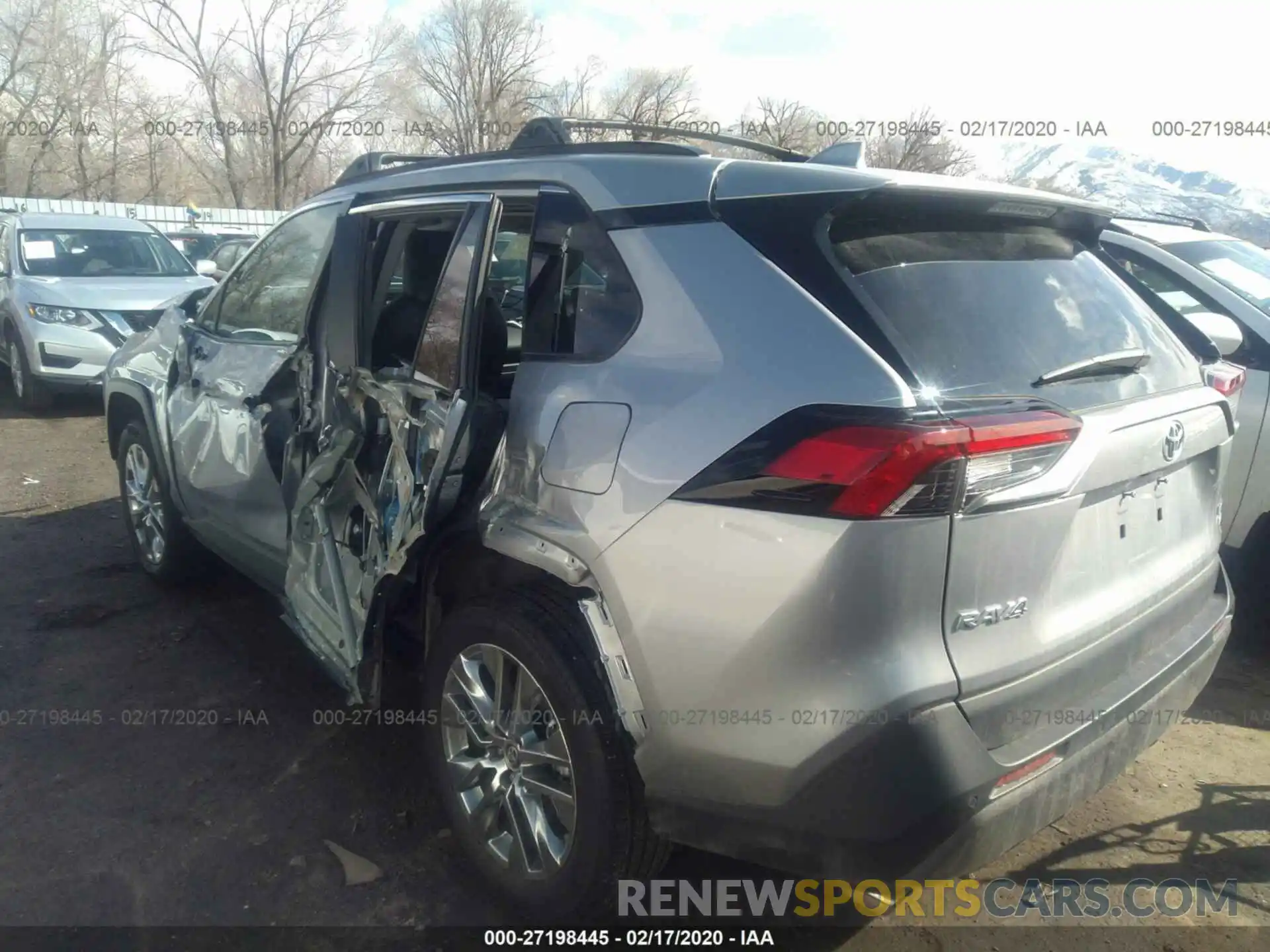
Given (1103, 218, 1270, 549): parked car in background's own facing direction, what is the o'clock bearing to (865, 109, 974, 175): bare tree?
The bare tree is roughly at 7 o'clock from the parked car in background.

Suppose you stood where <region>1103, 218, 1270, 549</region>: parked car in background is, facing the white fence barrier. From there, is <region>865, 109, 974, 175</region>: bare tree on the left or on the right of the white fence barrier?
right

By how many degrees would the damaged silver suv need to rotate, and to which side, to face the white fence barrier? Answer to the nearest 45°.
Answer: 0° — it already faces it

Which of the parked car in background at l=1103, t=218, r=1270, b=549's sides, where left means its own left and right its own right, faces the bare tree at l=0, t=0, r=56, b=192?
back

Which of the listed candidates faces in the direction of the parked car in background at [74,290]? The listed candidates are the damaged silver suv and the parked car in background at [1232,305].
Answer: the damaged silver suv

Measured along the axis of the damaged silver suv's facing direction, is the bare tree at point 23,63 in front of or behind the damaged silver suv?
in front

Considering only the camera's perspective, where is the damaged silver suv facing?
facing away from the viewer and to the left of the viewer

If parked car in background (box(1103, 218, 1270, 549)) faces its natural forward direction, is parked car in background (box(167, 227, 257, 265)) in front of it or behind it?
behind

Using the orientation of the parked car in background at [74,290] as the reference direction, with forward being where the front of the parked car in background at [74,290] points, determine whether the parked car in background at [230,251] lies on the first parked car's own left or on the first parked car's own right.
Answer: on the first parked car's own left

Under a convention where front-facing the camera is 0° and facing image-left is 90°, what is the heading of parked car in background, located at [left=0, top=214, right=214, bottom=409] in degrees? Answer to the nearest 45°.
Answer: approximately 315°

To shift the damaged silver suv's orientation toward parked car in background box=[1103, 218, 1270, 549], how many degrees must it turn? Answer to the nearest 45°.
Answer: approximately 90° to its right
